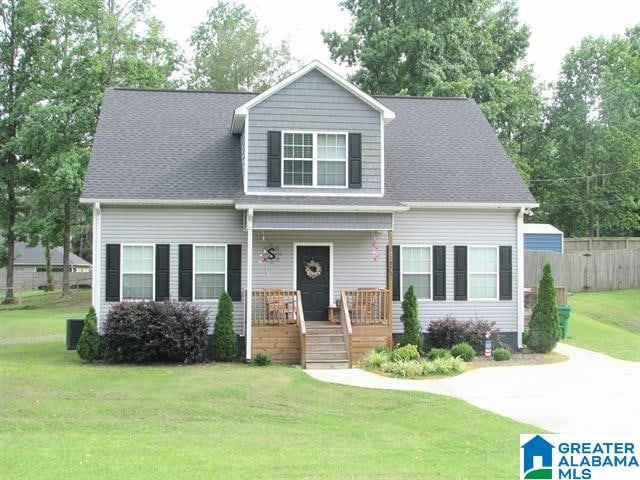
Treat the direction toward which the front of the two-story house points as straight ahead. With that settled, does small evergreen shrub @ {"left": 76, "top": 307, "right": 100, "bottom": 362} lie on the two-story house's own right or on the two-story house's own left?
on the two-story house's own right

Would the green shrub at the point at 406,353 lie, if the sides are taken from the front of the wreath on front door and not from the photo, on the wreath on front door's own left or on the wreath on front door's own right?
on the wreath on front door's own left

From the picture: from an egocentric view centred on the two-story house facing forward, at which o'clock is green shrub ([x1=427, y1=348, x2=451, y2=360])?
The green shrub is roughly at 10 o'clock from the two-story house.

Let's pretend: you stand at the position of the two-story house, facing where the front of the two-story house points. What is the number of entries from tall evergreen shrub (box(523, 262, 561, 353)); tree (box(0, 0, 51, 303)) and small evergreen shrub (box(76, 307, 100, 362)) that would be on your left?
1

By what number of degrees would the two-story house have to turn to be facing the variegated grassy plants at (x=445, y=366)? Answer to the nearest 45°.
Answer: approximately 45° to its left

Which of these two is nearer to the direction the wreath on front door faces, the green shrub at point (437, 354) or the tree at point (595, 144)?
the green shrub

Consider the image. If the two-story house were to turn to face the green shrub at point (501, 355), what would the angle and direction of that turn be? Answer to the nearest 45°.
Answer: approximately 90° to its left

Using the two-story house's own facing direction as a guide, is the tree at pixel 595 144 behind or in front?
behind

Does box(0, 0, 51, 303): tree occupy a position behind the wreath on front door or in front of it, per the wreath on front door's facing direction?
behind

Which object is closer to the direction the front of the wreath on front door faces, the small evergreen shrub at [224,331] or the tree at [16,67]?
the small evergreen shrub

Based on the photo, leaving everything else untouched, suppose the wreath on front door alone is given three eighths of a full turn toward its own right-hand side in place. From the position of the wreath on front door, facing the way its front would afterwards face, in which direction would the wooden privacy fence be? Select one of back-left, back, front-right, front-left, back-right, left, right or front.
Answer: right

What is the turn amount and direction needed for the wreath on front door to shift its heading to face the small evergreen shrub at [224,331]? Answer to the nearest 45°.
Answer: approximately 45° to its right

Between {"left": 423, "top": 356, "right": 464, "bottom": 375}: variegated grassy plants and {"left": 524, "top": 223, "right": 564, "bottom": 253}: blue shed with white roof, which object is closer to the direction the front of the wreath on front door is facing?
the variegated grassy plants

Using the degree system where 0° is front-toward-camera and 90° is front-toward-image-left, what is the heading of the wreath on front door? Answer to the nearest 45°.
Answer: approximately 0°

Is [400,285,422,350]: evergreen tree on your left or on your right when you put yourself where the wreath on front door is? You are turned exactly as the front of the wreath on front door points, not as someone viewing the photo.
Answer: on your left

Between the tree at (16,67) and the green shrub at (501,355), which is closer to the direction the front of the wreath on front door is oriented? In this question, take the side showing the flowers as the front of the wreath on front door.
the green shrub

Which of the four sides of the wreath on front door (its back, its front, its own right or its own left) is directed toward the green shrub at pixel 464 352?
left
